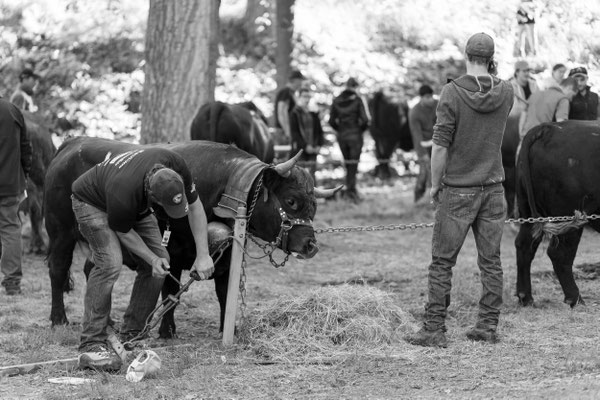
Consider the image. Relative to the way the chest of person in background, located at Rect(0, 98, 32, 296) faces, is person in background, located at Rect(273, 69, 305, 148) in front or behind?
in front

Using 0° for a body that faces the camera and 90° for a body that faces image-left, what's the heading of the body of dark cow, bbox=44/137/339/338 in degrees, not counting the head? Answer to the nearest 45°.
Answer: approximately 315°

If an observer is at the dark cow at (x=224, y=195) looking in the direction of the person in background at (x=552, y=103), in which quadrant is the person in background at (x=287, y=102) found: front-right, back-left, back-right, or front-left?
front-left

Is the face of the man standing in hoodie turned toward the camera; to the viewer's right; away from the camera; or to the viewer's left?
away from the camera

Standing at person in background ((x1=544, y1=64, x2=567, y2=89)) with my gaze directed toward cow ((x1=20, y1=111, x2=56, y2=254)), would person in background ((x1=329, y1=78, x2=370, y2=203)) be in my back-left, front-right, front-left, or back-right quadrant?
front-right

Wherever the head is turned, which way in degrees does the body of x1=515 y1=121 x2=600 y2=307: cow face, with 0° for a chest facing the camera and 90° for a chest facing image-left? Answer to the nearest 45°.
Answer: approximately 225°
